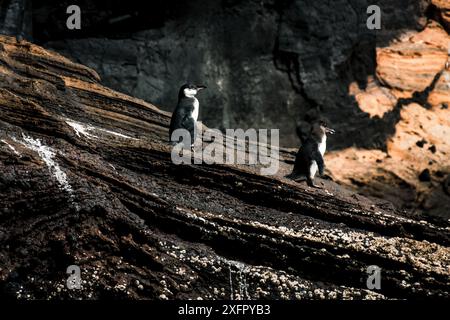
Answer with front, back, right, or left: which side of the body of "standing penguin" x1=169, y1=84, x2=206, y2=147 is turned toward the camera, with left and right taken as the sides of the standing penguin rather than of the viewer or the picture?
right

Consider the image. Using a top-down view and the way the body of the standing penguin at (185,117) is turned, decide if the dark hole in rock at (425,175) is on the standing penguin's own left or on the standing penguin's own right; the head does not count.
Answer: on the standing penguin's own left

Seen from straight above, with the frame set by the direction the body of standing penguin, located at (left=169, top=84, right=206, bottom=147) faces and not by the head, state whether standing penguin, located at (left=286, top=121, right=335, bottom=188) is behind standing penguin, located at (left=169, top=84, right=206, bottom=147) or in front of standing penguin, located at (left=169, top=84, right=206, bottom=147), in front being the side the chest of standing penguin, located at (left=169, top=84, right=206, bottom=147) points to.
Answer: in front

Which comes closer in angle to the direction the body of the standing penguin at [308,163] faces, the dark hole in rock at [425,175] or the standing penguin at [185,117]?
the dark hole in rock

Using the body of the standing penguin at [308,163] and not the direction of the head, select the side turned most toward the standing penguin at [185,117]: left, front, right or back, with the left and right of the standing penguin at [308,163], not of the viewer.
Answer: back

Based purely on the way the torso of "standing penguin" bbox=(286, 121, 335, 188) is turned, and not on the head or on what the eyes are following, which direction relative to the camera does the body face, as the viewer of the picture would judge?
to the viewer's right
